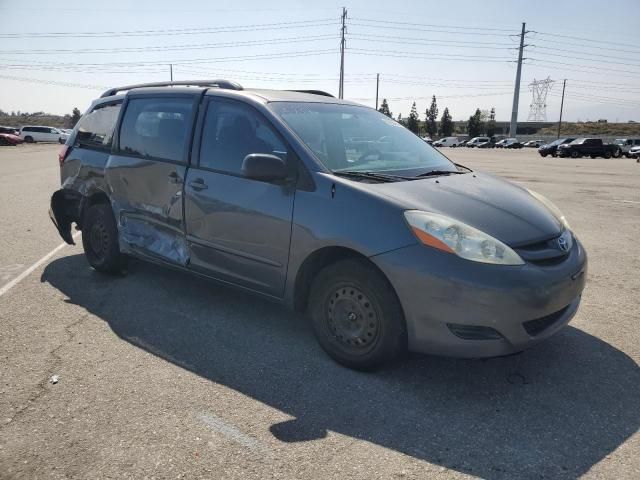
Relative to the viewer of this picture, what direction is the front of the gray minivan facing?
facing the viewer and to the right of the viewer

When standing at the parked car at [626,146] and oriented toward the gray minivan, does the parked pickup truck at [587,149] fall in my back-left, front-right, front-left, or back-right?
front-right

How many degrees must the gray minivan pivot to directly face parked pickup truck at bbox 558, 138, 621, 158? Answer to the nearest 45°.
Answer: approximately 90° to its left

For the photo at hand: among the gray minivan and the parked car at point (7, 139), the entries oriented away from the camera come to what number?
0

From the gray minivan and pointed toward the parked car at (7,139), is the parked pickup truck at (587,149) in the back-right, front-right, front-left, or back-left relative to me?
front-right

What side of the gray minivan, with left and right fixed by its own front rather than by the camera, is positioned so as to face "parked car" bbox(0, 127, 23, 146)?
back

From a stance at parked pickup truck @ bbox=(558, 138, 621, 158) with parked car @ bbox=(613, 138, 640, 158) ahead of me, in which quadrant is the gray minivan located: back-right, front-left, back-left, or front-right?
back-right

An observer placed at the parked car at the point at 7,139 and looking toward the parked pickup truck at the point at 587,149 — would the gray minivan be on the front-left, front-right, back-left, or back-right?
front-right
